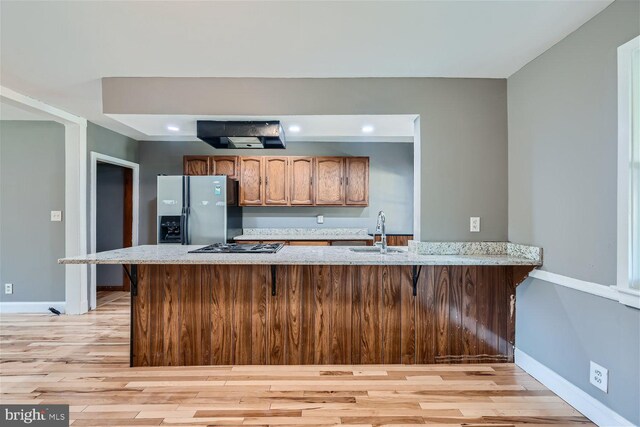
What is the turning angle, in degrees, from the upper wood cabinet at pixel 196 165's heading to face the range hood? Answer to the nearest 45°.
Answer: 0° — it already faces it

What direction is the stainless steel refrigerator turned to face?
toward the camera

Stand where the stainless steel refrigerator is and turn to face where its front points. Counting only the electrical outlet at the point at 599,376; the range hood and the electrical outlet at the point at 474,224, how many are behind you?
0

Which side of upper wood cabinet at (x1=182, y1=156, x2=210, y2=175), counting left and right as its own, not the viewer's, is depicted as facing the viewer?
front

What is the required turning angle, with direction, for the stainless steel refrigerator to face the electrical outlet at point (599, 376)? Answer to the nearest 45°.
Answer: approximately 45° to its left

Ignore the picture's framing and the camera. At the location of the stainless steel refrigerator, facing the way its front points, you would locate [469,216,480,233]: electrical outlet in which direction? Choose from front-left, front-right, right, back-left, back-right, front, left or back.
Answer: front-left

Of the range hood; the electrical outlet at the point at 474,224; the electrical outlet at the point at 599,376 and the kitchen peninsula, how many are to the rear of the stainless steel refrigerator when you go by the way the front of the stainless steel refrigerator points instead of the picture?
0

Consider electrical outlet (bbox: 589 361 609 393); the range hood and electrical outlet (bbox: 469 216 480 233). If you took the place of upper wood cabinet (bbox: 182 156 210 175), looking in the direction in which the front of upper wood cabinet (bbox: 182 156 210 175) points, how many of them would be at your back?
0

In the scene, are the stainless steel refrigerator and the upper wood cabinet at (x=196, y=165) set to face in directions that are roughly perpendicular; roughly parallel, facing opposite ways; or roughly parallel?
roughly parallel

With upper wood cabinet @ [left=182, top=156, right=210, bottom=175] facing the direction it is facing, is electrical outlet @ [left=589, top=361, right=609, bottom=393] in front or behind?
in front

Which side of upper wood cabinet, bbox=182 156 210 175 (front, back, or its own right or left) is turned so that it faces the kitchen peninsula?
front

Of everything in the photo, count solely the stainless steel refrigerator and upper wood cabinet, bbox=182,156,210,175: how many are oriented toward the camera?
2

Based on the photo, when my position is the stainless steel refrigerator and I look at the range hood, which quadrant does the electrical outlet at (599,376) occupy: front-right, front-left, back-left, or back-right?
front-left

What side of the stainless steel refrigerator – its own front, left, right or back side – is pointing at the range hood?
front

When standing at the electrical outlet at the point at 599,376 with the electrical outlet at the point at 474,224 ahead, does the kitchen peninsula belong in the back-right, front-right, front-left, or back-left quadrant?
front-left
